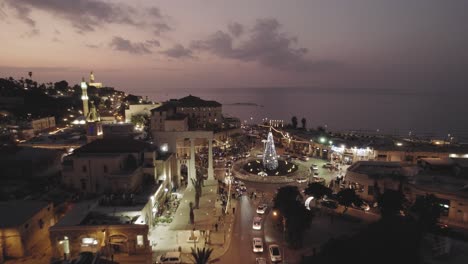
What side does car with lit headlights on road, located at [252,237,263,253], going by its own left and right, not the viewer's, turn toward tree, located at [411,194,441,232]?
left

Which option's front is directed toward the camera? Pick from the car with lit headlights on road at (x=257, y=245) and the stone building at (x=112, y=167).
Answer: the car with lit headlights on road

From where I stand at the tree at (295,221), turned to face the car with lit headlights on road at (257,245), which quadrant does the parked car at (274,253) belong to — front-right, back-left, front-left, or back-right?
front-left

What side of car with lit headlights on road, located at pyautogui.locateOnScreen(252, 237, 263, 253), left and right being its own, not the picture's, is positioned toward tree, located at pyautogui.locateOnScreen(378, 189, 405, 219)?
left

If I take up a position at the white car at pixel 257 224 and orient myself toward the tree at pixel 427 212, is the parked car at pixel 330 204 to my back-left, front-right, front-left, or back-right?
front-left

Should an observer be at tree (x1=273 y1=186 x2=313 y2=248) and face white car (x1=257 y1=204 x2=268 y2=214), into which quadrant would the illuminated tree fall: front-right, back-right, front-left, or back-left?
front-right

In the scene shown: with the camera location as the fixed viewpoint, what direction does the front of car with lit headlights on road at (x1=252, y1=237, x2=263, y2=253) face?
facing the viewer

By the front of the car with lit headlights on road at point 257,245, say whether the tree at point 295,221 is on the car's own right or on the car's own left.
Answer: on the car's own left

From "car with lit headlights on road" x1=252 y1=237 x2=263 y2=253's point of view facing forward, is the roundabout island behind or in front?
behind

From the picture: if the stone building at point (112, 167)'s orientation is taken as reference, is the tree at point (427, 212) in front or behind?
in front
